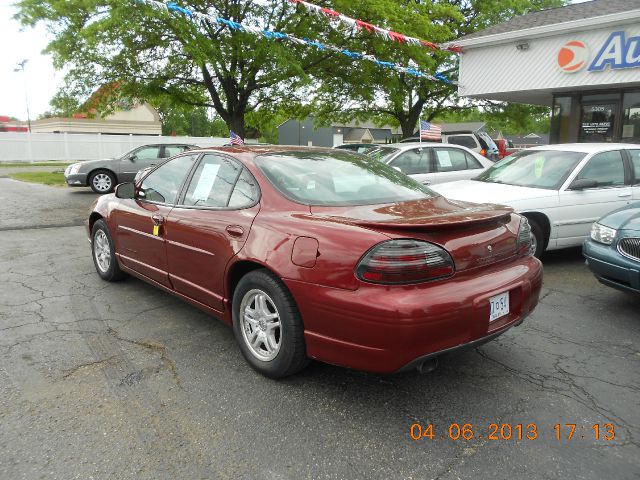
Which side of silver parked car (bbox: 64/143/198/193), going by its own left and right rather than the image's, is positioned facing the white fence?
right

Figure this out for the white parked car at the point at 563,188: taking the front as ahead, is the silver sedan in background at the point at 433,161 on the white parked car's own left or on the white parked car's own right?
on the white parked car's own right

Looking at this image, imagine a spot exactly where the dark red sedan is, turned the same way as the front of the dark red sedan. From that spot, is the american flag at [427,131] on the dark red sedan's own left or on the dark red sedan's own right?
on the dark red sedan's own right

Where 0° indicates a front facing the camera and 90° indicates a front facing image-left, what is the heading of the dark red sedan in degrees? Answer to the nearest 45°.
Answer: approximately 135°

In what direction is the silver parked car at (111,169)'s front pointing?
to the viewer's left

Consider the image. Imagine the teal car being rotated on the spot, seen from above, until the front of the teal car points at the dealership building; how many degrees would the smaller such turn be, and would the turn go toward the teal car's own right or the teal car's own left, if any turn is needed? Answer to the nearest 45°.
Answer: approximately 135° to the teal car's own right

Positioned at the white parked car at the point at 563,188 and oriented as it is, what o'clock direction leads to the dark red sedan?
The dark red sedan is roughly at 11 o'clock from the white parked car.

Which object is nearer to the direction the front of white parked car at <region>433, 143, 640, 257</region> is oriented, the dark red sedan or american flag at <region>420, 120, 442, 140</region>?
the dark red sedan
